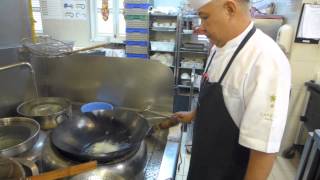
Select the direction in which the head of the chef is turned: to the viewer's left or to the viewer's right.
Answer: to the viewer's left

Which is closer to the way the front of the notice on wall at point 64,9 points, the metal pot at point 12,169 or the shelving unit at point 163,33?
the metal pot

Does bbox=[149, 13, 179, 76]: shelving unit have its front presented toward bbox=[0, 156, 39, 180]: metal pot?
yes

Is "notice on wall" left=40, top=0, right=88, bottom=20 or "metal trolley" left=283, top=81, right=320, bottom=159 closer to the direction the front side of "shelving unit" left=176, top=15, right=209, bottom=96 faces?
the metal trolley

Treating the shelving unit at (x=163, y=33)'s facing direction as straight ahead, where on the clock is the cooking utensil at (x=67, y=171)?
The cooking utensil is roughly at 12 o'clock from the shelving unit.

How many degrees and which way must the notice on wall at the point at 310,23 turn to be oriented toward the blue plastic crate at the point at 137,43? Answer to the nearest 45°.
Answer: approximately 90° to its right

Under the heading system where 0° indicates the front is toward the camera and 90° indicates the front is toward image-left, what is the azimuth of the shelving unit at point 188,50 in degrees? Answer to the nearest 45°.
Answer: approximately 0°

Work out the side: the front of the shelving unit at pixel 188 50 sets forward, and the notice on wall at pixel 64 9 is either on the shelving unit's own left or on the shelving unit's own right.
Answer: on the shelving unit's own right
